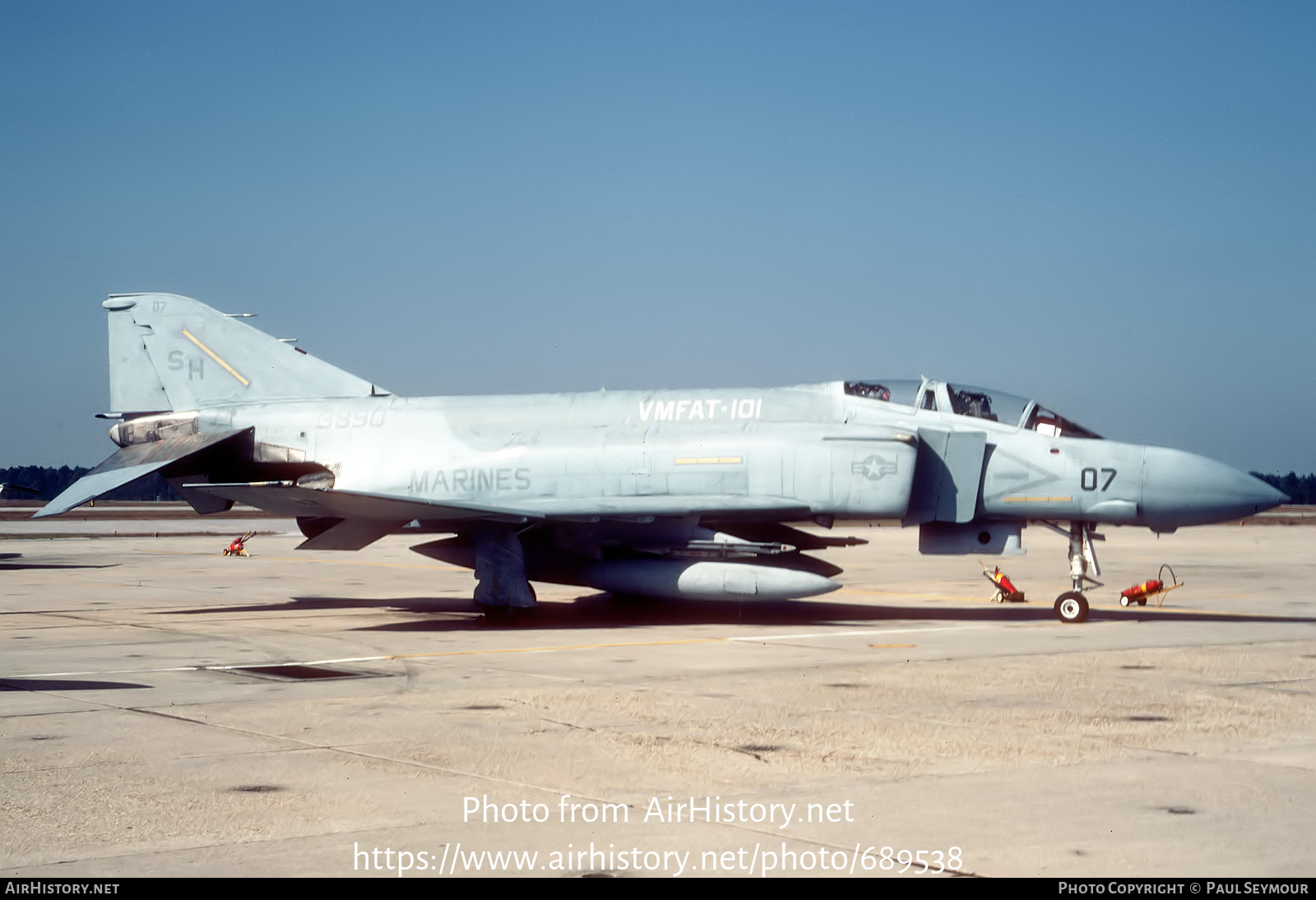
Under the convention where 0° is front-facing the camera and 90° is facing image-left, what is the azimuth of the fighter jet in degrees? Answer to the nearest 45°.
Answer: approximately 270°

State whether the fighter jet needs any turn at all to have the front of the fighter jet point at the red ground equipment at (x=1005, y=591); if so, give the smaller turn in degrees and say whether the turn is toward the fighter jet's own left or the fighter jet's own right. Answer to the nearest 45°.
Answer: approximately 45° to the fighter jet's own left
